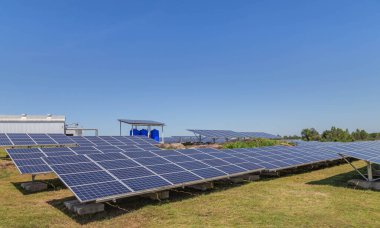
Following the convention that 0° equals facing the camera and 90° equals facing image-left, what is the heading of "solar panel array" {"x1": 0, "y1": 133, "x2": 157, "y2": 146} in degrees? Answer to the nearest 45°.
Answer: approximately 315°

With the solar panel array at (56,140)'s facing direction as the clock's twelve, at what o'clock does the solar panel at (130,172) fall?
The solar panel is roughly at 1 o'clock from the solar panel array.

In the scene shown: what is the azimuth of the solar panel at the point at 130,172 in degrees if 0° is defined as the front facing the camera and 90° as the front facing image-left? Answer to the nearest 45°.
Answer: approximately 315°

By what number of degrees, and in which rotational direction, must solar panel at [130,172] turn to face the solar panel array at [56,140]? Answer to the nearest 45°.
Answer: approximately 180°
